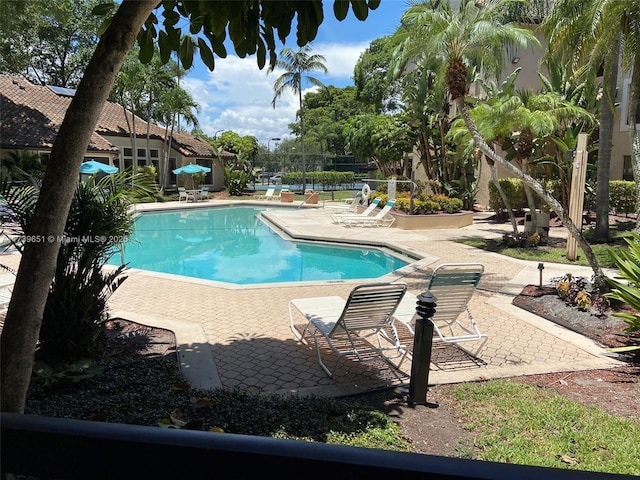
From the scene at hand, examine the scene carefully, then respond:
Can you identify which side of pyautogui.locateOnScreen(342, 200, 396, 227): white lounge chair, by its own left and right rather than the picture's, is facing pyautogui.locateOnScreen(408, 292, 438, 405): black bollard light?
left

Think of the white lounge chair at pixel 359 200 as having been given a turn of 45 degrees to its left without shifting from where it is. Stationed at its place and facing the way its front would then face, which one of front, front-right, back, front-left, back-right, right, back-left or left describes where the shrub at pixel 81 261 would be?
front-left

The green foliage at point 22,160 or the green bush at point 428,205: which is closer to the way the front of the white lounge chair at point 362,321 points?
the green foliage

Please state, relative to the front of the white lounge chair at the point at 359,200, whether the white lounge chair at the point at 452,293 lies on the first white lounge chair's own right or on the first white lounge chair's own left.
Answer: on the first white lounge chair's own left

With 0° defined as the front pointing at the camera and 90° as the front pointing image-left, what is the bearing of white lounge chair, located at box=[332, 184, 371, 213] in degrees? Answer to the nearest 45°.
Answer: approximately 90°

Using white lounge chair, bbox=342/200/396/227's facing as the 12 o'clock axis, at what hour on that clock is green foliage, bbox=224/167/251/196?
The green foliage is roughly at 2 o'clock from the white lounge chair.

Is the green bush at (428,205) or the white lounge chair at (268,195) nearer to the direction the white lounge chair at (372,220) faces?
the white lounge chair

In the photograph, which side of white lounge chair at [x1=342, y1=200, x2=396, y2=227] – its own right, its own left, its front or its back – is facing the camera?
left

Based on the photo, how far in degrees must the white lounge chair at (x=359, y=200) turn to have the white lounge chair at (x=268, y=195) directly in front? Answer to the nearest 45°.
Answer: approximately 45° to its right

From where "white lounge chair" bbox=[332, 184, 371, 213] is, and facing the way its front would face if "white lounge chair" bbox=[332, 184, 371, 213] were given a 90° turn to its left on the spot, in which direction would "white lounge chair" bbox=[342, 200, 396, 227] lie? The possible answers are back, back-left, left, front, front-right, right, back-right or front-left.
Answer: front

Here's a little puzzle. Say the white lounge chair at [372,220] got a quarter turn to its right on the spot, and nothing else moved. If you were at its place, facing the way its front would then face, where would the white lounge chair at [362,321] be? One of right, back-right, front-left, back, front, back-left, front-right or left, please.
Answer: back

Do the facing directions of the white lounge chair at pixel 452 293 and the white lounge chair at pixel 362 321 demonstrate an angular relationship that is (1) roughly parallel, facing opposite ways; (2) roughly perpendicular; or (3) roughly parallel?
roughly parallel
